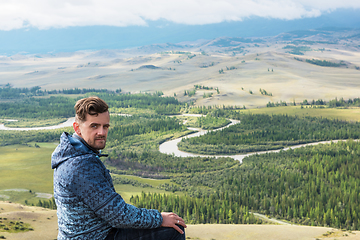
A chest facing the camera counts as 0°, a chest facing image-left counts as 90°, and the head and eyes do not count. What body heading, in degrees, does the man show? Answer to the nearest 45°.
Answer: approximately 270°
